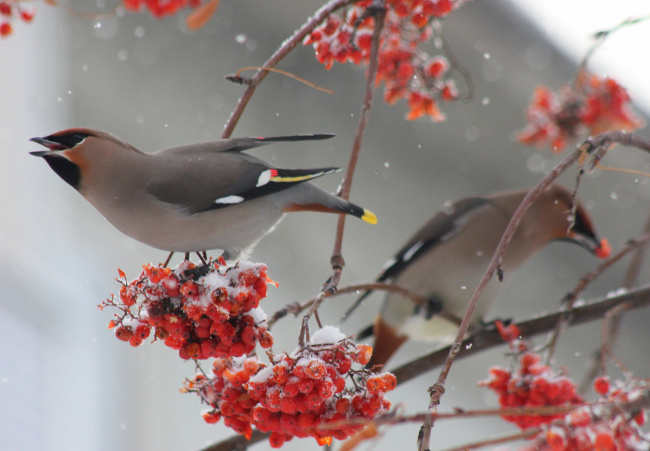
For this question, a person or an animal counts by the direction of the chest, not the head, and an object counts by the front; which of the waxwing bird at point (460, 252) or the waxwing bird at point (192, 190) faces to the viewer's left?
the waxwing bird at point (192, 190)

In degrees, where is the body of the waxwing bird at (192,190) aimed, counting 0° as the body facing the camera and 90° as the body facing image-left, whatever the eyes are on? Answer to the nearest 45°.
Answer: approximately 90°

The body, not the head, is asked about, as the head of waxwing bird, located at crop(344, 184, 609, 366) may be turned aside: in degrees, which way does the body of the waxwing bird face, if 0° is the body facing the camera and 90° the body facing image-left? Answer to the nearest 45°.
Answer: approximately 270°

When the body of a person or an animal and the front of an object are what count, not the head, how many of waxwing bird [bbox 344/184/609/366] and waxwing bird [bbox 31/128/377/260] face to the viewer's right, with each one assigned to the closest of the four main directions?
1

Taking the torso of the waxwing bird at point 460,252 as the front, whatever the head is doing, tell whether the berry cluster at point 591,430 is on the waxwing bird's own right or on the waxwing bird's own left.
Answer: on the waxwing bird's own right

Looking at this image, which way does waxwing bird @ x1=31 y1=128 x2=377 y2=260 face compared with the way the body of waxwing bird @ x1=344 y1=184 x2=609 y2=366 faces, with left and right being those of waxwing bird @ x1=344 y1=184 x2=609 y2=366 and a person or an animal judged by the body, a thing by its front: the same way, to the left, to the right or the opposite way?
the opposite way
